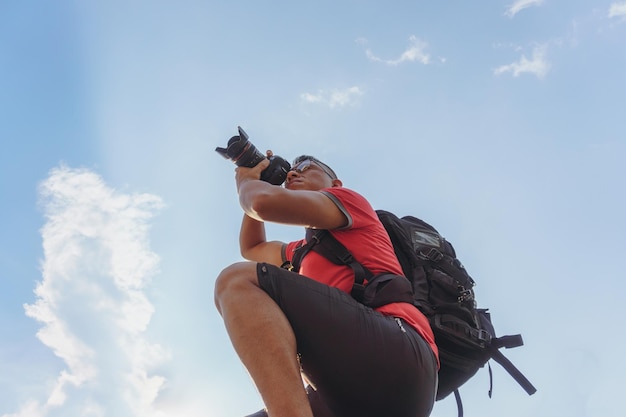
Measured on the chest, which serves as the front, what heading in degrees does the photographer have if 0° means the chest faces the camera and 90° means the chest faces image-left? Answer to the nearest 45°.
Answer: approximately 90°
